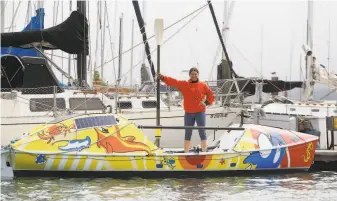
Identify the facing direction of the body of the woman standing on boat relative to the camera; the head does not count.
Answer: toward the camera

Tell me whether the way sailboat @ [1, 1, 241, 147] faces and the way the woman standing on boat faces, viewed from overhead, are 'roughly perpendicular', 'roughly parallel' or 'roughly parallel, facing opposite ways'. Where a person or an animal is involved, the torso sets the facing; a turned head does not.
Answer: roughly perpendicular

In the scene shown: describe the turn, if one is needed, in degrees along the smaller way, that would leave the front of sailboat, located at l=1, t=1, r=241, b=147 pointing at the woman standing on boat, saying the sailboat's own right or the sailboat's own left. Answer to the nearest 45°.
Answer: approximately 45° to the sailboat's own right

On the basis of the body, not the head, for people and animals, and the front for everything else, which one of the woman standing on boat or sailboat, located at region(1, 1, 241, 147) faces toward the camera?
the woman standing on boat

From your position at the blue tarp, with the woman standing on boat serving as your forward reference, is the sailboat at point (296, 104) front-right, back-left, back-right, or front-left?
front-left

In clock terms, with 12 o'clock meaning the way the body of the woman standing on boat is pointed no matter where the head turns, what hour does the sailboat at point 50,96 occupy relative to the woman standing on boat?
The sailboat is roughly at 4 o'clock from the woman standing on boat.

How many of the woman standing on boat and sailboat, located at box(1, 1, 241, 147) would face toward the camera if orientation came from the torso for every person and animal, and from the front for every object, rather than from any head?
1

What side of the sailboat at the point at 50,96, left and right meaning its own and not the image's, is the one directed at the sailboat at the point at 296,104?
front

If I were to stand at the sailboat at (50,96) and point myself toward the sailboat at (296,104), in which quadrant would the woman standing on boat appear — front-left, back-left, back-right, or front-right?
front-right

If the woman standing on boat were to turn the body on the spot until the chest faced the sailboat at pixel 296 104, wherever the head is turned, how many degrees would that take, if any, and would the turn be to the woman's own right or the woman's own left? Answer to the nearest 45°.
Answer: approximately 135° to the woman's own left

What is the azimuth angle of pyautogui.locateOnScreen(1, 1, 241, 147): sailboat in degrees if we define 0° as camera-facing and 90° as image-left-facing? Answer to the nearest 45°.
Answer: approximately 270°
